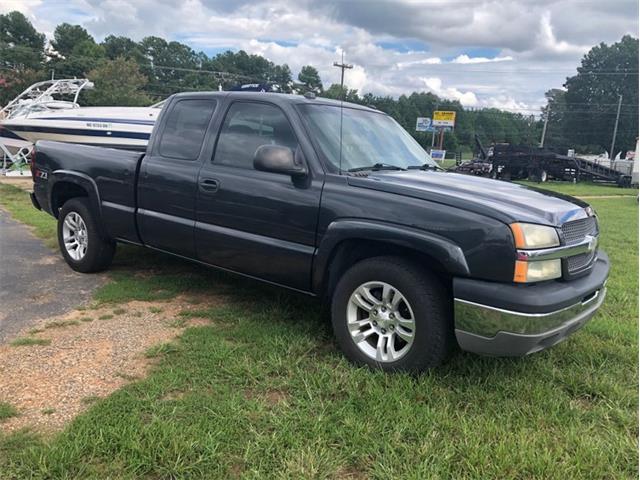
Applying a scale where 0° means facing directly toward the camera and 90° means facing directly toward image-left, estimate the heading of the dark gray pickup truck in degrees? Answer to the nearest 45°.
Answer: approximately 315°

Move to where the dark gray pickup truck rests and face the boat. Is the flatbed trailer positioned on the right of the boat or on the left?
right

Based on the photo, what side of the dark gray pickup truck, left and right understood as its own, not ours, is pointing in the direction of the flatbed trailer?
left

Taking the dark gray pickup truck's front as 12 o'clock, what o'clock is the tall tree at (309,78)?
The tall tree is roughly at 7 o'clock from the dark gray pickup truck.
